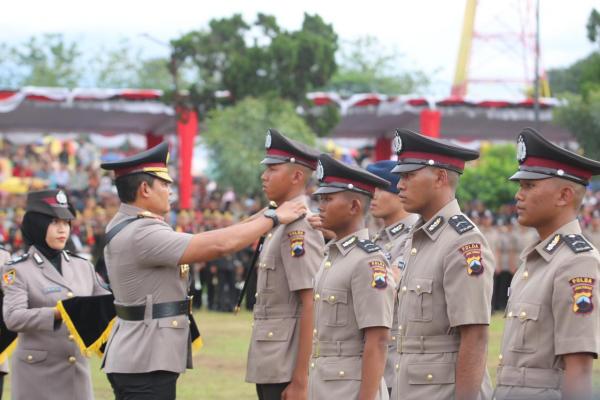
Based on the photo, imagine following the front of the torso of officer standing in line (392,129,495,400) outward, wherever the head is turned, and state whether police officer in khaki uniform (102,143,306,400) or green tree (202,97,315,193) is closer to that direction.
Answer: the police officer in khaki uniform

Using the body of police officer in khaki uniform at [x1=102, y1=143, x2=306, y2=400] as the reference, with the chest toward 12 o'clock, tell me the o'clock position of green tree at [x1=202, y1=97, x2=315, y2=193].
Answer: The green tree is roughly at 9 o'clock from the police officer in khaki uniform.

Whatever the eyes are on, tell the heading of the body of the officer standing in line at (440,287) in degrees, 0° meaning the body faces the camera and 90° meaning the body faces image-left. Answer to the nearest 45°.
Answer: approximately 45°

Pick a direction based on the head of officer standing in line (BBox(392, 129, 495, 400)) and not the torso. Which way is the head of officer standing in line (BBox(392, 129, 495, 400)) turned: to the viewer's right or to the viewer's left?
to the viewer's left

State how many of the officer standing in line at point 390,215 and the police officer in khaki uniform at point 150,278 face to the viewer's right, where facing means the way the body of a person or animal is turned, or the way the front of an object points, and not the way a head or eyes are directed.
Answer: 1

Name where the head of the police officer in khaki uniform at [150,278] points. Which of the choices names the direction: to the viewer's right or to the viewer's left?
to the viewer's right

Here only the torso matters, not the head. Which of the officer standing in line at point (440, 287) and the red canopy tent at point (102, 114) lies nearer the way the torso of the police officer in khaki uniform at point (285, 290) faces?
the red canopy tent

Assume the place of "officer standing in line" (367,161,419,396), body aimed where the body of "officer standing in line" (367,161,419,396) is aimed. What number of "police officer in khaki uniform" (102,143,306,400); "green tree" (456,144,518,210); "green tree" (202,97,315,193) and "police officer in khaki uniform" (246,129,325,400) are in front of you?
2

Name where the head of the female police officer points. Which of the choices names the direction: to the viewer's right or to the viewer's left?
to the viewer's right

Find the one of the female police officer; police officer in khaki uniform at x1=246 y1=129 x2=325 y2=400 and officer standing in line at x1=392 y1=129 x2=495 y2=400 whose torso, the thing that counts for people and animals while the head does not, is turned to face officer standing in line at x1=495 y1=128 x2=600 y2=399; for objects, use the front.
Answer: the female police officer
